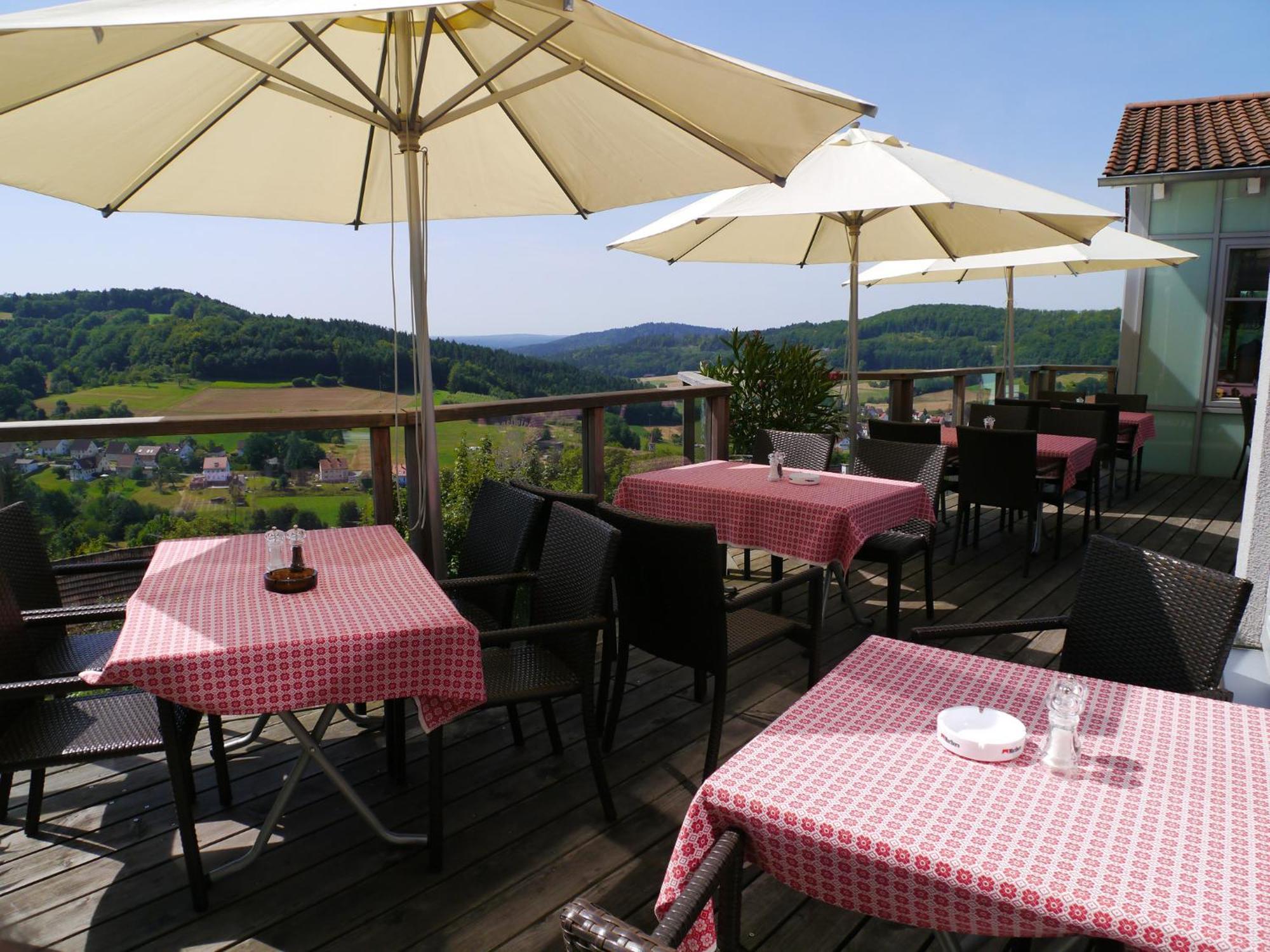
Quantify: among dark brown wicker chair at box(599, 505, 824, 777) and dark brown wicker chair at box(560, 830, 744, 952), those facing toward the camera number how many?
0

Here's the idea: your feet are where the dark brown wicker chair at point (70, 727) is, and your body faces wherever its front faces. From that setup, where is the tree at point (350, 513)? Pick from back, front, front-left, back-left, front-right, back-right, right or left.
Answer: left

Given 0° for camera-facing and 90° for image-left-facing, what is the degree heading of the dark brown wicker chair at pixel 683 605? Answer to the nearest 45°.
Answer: approximately 225°

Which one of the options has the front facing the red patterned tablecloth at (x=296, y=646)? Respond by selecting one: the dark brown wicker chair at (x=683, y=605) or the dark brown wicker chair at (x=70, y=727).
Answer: the dark brown wicker chair at (x=70, y=727)

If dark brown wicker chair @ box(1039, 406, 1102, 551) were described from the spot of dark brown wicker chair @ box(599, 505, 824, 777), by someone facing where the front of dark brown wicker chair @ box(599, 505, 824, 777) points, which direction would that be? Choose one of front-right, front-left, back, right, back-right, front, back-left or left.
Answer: front

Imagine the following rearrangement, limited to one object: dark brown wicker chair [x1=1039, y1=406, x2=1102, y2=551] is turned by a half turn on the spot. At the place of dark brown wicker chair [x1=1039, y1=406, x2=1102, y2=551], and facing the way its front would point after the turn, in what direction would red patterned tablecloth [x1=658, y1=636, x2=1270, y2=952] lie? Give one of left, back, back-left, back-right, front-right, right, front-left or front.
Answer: back-right

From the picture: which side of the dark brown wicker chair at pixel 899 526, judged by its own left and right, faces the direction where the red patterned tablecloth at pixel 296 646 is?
front

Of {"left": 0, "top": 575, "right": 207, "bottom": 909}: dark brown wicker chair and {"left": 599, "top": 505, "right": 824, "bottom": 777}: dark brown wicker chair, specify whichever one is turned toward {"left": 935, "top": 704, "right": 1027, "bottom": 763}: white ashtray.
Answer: {"left": 0, "top": 575, "right": 207, "bottom": 909}: dark brown wicker chair

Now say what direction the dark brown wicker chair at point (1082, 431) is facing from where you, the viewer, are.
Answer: facing the viewer and to the left of the viewer

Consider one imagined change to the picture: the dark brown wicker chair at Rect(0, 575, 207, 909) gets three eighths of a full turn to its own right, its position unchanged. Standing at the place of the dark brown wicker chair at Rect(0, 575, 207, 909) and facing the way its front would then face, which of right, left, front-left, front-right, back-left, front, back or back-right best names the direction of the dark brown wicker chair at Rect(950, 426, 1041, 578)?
back

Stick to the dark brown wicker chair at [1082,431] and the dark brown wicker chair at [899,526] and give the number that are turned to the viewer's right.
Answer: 0

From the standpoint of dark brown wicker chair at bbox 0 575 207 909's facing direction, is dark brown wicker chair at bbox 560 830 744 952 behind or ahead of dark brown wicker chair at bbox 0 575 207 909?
ahead

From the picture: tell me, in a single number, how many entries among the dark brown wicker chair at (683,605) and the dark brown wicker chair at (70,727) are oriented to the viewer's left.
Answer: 0

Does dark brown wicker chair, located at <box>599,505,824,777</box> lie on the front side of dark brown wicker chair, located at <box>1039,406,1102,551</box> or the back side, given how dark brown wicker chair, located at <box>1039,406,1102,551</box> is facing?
on the front side

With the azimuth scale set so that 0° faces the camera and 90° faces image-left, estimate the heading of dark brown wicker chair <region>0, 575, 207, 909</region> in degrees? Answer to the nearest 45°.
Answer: approximately 315°
